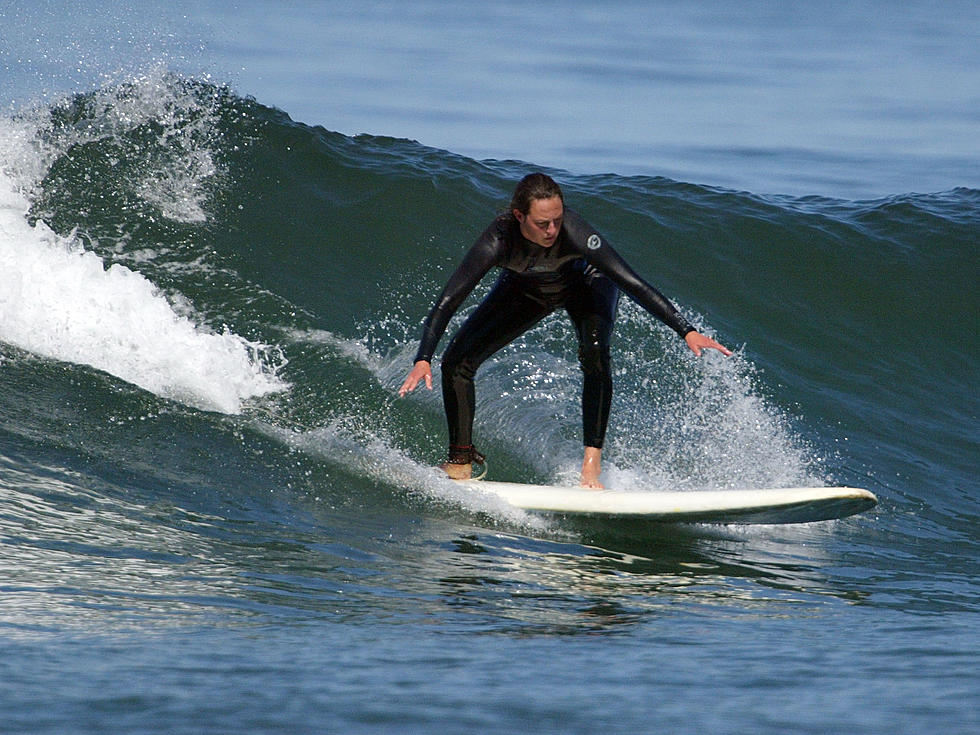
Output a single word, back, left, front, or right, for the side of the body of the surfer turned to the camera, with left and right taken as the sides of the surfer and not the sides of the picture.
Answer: front

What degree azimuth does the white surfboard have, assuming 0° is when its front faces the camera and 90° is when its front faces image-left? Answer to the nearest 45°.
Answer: approximately 270°
